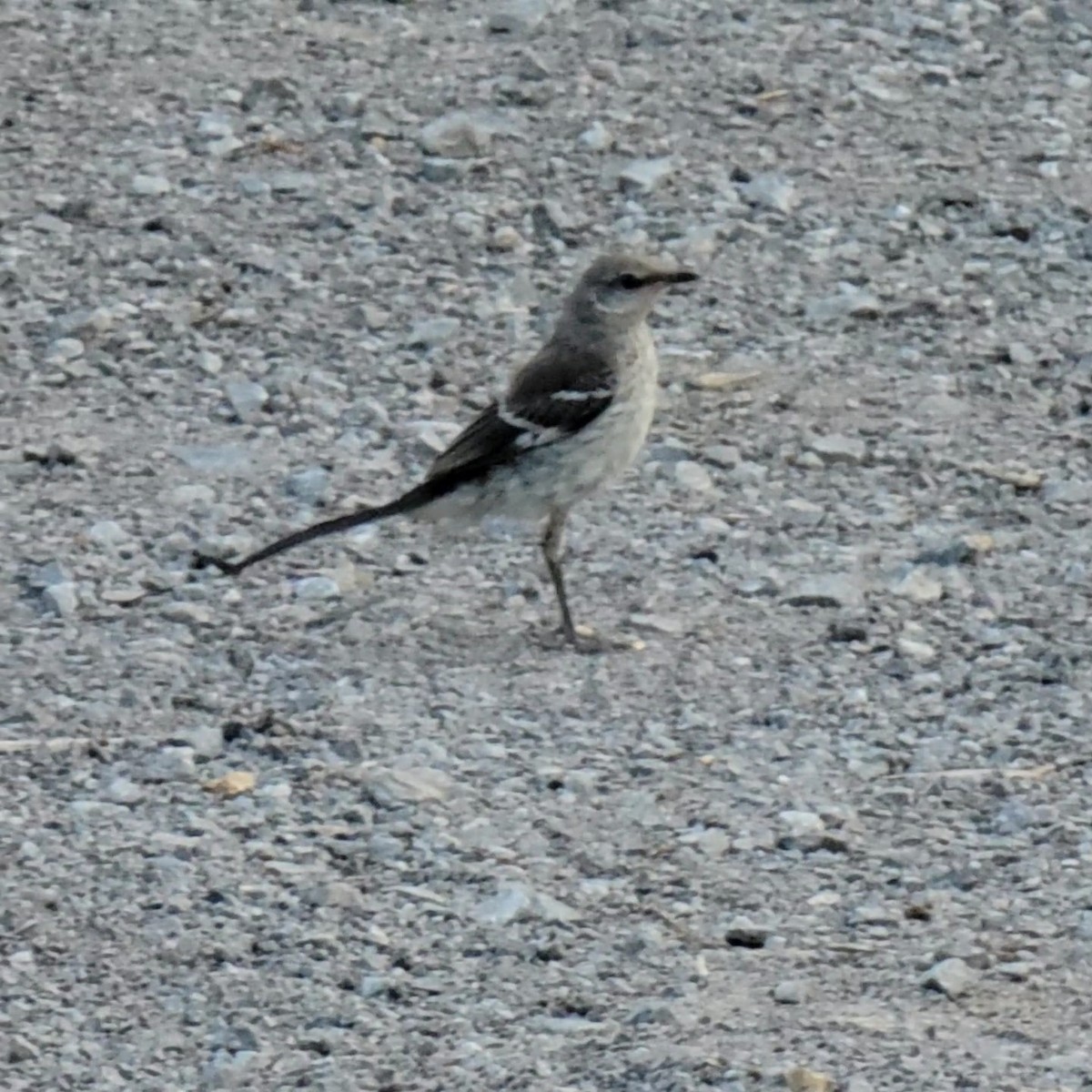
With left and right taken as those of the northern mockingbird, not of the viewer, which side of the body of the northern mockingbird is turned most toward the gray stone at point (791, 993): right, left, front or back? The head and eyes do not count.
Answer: right

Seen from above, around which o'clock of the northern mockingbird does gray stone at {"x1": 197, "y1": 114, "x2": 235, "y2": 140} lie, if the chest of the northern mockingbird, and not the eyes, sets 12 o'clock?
The gray stone is roughly at 8 o'clock from the northern mockingbird.

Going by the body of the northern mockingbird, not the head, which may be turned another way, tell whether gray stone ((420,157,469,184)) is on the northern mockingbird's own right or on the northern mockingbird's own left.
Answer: on the northern mockingbird's own left

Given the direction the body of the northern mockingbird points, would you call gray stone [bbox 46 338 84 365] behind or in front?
behind

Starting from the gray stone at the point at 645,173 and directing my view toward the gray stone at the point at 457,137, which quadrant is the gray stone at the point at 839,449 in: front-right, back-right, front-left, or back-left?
back-left

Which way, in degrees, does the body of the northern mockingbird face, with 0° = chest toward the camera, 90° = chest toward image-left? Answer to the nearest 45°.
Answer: approximately 270°

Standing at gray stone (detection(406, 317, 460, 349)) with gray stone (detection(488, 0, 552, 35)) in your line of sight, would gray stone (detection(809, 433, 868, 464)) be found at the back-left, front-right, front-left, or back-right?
back-right

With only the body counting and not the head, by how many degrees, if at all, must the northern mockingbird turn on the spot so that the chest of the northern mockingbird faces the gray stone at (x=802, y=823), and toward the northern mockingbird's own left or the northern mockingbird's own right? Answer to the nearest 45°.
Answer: approximately 45° to the northern mockingbird's own right

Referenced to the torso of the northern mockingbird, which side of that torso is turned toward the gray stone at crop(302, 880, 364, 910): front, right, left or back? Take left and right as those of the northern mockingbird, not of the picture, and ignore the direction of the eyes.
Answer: right

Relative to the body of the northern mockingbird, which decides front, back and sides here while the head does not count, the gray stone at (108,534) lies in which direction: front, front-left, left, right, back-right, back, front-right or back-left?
back

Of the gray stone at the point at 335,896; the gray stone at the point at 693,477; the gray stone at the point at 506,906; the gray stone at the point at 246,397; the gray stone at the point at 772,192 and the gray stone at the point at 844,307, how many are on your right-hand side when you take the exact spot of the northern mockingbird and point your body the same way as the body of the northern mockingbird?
2

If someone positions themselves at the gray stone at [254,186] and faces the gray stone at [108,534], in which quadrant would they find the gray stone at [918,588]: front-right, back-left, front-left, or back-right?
front-left

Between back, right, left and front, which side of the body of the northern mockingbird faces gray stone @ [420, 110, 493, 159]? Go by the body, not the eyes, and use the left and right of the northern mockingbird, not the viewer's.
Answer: left

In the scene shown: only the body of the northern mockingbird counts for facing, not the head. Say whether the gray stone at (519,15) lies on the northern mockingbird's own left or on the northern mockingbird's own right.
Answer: on the northern mockingbird's own left

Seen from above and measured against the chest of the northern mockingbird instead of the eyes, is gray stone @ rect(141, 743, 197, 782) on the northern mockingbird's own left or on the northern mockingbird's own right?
on the northern mockingbird's own right

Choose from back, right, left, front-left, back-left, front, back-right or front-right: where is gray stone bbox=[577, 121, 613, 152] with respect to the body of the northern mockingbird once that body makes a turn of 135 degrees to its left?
front-right

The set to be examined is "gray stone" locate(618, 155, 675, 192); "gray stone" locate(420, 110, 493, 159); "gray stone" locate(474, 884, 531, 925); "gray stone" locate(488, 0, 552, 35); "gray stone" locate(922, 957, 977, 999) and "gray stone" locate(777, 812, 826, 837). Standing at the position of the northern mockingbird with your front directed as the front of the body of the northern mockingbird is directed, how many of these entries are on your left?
3

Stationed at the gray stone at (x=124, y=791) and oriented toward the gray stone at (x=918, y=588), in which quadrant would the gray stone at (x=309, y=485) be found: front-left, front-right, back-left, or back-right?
front-left
